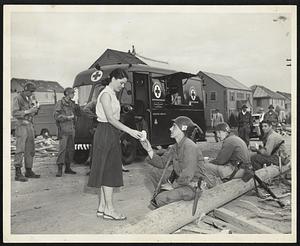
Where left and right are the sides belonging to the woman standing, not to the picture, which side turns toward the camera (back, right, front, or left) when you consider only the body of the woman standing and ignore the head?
right

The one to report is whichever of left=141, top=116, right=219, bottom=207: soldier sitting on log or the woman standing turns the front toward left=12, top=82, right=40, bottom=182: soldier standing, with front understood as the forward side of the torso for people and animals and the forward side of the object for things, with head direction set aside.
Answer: the soldier sitting on log

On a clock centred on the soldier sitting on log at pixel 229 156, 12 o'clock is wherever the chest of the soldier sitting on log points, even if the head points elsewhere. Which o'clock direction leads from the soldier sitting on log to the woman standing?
The woman standing is roughly at 11 o'clock from the soldier sitting on log.

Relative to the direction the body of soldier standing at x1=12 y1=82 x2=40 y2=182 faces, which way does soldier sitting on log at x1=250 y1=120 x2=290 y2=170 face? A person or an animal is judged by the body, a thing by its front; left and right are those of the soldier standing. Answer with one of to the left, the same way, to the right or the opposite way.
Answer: the opposite way

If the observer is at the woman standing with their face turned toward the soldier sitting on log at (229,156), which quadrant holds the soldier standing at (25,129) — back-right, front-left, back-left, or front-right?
back-left

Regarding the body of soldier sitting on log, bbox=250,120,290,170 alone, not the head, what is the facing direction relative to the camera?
to the viewer's left

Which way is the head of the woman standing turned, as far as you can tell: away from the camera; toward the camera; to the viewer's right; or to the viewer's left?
to the viewer's right

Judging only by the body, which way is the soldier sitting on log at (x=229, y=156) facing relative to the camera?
to the viewer's left

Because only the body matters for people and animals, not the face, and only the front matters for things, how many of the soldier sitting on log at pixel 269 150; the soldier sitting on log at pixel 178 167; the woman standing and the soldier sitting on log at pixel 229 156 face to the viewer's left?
3

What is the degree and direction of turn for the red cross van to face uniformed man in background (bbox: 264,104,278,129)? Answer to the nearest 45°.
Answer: approximately 135° to its left

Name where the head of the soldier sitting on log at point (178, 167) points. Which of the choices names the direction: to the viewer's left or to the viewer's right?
to the viewer's left

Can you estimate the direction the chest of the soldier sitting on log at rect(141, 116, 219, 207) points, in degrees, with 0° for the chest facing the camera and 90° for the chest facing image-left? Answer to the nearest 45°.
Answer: approximately 90°
